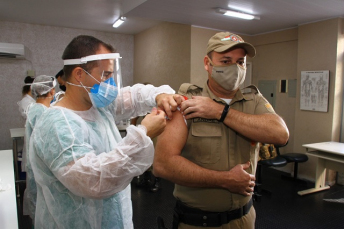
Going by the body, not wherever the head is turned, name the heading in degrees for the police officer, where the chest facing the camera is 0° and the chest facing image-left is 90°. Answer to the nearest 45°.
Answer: approximately 315°

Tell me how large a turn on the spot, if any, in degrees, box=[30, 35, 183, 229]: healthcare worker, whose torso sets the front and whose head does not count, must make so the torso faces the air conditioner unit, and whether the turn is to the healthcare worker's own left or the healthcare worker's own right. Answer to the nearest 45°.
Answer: approximately 135° to the healthcare worker's own left

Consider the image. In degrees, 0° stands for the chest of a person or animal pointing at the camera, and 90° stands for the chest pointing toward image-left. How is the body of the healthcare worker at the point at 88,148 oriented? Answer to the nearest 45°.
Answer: approximately 315°

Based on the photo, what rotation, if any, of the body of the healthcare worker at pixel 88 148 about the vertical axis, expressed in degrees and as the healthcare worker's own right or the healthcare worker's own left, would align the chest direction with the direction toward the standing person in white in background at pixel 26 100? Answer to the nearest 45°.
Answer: approximately 135° to the healthcare worker's own left

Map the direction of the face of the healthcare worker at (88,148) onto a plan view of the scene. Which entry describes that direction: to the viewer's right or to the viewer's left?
to the viewer's right

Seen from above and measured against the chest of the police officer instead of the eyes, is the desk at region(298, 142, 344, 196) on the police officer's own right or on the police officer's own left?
on the police officer's own left

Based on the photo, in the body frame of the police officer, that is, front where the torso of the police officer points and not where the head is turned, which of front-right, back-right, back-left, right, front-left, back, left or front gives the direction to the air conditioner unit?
back
